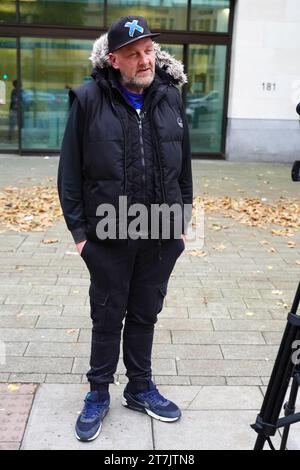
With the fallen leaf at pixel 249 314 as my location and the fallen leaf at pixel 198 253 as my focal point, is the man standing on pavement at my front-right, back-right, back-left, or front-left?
back-left

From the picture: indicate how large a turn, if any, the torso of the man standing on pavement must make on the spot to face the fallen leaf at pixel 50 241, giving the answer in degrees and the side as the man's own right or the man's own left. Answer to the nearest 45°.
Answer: approximately 135° to the man's own left

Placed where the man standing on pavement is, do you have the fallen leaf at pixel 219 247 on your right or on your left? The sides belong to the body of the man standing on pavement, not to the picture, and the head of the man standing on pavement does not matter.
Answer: on your left

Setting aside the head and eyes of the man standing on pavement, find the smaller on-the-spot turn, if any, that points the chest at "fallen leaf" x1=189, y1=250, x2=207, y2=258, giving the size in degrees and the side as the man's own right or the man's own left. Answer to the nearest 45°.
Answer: approximately 135° to the man's own left

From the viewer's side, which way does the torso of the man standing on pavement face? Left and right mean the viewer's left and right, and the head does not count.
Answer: facing the viewer and to the right of the viewer

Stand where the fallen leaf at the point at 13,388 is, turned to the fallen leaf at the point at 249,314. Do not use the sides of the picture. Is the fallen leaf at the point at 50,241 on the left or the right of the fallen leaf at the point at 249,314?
left

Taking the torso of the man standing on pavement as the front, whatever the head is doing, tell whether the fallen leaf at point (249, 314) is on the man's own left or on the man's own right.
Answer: on the man's own left
